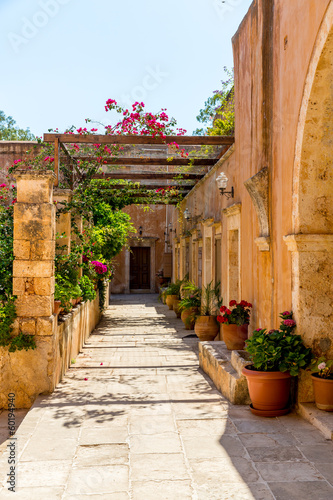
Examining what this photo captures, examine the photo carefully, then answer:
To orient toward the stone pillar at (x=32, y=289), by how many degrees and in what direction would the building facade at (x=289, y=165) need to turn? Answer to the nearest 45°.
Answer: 0° — it already faces it

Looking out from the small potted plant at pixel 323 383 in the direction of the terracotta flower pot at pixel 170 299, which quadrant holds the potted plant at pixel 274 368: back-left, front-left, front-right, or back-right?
front-left

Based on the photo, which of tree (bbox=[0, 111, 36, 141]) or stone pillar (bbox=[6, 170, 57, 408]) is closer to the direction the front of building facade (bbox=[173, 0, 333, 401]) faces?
the stone pillar

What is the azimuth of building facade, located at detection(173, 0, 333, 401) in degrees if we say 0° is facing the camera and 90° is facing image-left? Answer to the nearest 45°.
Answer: approximately 90°

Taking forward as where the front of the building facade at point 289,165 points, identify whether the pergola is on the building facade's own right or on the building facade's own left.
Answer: on the building facade's own right

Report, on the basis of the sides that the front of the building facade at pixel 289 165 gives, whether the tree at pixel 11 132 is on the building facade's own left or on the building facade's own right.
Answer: on the building facade's own right

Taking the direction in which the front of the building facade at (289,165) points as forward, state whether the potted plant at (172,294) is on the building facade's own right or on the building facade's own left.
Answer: on the building facade's own right

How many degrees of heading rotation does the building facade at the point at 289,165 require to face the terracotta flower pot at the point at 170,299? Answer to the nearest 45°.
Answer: approximately 90° to its right

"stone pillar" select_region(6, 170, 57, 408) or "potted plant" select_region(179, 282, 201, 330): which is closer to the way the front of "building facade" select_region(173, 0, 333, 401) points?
the stone pillar

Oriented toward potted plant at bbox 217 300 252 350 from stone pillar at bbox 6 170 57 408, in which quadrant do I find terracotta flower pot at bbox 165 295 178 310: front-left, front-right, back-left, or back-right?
front-left
